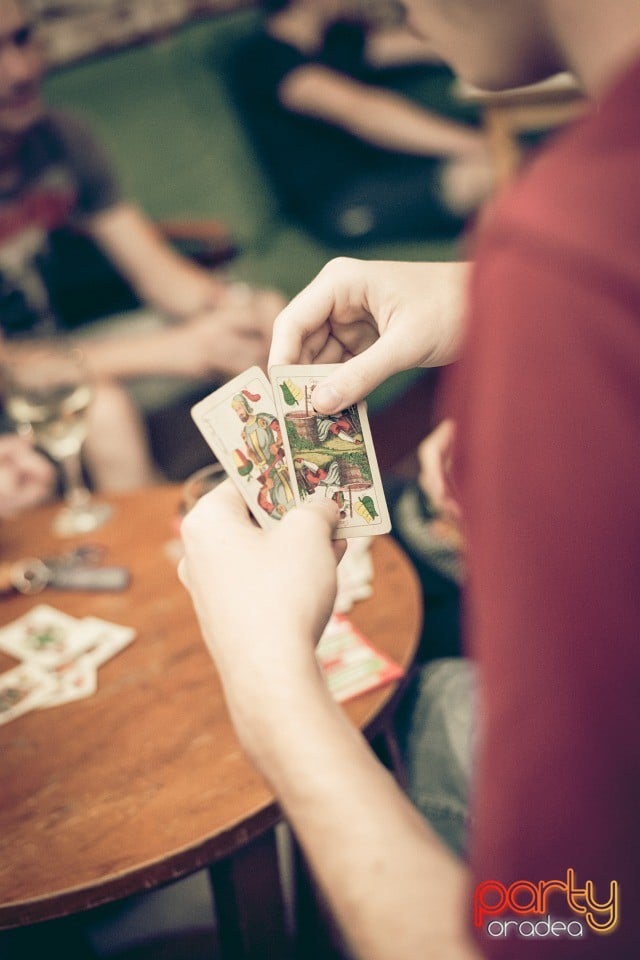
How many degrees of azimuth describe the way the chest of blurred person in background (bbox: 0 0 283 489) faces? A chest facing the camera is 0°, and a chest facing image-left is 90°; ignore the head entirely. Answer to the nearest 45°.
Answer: approximately 315°

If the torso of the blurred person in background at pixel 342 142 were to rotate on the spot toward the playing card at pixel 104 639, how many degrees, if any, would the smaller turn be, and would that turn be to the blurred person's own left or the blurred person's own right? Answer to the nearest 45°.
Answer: approximately 45° to the blurred person's own right

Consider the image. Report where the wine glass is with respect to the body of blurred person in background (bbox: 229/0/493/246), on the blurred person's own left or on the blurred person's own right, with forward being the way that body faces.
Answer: on the blurred person's own right

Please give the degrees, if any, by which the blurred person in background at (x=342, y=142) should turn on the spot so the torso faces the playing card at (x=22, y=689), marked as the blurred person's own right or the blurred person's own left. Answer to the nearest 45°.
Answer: approximately 45° to the blurred person's own right

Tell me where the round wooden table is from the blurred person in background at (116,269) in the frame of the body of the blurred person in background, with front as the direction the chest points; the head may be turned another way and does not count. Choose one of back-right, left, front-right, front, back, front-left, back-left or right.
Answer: front-right

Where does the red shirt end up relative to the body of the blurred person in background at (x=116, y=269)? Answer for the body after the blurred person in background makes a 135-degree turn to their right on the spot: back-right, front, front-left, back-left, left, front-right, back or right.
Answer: left

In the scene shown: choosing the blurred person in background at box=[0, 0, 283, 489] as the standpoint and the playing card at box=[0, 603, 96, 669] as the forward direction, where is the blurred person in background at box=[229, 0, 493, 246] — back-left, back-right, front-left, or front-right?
back-left

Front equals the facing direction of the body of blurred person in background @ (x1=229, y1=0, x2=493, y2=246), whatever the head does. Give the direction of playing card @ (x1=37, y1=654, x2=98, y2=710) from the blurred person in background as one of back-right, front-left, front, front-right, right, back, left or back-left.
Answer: front-right

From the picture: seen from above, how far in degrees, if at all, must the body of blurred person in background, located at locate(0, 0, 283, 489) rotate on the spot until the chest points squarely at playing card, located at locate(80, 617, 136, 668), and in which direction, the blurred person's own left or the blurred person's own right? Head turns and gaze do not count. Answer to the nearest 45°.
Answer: approximately 45° to the blurred person's own right

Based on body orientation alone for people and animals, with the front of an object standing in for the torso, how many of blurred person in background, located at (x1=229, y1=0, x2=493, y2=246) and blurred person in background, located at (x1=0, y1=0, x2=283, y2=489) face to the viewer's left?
0
